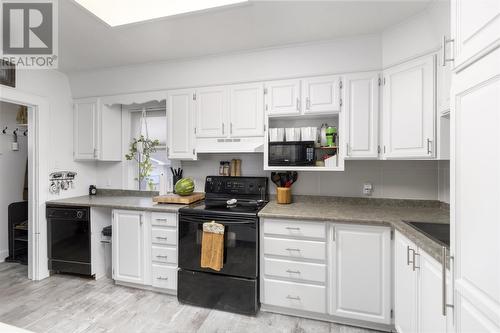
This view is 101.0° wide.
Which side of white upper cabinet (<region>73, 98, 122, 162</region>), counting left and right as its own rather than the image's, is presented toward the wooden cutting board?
left

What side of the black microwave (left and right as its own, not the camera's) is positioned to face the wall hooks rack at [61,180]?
right

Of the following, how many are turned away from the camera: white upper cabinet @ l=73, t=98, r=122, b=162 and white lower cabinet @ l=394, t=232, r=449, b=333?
0

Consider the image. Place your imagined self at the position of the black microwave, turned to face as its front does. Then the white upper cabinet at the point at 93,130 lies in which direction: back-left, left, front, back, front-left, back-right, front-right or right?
right

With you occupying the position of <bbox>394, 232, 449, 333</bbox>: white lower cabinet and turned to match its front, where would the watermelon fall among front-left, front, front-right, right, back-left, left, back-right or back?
front-right

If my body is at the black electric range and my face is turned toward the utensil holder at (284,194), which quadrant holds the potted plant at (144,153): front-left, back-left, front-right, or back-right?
back-left

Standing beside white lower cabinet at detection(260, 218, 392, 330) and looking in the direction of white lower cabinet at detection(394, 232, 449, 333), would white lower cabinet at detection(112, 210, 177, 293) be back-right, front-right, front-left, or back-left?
back-right

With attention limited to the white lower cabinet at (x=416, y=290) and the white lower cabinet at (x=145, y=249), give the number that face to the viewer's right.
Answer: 0

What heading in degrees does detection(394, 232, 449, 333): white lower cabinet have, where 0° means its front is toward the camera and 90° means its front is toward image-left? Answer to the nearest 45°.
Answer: approximately 45°

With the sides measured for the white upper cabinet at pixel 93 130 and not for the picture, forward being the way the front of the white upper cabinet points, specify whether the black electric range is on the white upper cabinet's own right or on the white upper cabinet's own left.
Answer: on the white upper cabinet's own left

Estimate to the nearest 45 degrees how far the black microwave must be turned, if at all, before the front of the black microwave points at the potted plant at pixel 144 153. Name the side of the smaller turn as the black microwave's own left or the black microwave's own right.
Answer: approximately 90° to the black microwave's own right
